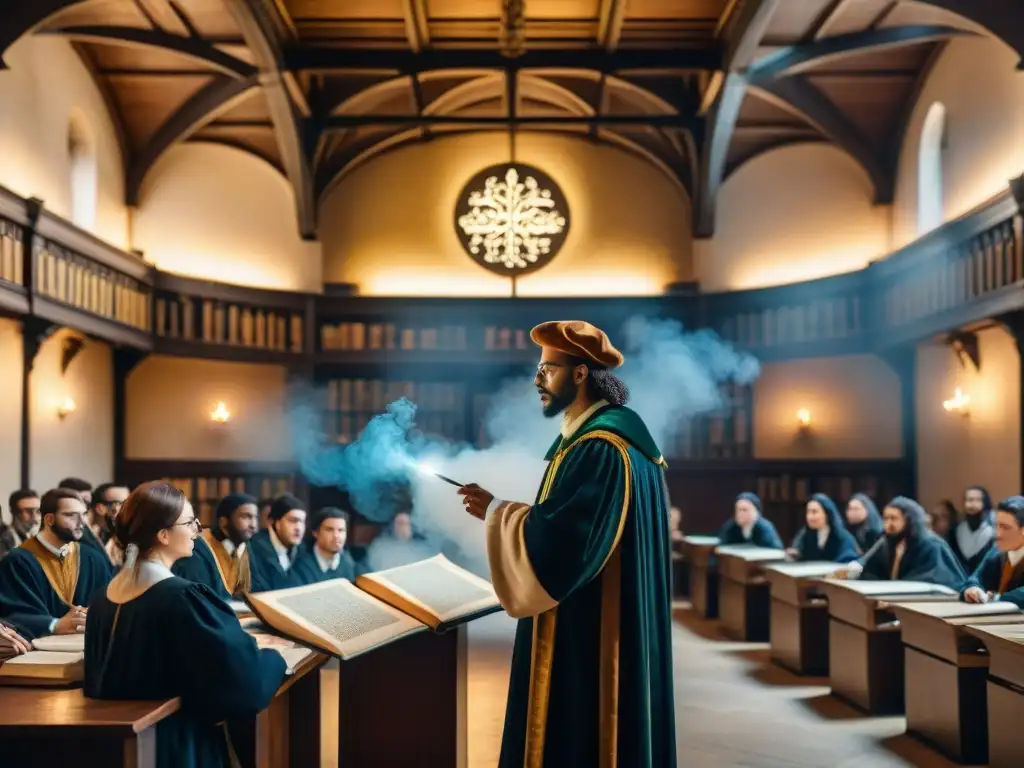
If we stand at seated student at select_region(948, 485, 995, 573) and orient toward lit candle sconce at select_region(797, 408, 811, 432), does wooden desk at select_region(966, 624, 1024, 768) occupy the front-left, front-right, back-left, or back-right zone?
back-left

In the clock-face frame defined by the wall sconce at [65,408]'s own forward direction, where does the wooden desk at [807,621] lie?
The wooden desk is roughly at 12 o'clock from the wall sconce.

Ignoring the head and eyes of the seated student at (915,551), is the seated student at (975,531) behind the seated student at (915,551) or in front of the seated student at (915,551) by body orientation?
behind

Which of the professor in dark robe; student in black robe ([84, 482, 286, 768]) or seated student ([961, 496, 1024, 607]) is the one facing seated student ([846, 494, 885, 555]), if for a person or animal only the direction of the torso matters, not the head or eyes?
the student in black robe

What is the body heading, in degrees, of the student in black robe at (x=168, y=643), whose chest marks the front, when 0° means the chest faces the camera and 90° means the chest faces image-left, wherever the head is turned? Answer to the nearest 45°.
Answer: approximately 225°

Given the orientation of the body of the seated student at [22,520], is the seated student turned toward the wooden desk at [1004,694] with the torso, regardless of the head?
yes

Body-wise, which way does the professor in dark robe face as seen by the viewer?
to the viewer's left

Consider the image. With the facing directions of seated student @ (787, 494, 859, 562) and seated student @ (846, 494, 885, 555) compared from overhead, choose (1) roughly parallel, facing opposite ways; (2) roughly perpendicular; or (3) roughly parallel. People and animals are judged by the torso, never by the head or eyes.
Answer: roughly parallel

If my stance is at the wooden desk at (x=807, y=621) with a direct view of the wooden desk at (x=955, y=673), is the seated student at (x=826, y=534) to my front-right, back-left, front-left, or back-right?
back-left

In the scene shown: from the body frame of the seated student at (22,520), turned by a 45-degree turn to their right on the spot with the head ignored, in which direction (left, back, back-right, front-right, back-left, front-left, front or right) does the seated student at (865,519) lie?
left

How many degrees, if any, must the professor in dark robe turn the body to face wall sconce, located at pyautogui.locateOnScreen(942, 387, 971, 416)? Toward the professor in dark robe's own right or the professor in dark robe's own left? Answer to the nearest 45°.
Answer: approximately 135° to the professor in dark robe's own right

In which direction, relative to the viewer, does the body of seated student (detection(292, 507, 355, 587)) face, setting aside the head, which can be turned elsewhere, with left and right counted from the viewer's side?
facing the viewer and to the right of the viewer

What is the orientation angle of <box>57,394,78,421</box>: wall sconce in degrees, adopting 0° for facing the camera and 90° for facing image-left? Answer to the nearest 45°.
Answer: approximately 315°

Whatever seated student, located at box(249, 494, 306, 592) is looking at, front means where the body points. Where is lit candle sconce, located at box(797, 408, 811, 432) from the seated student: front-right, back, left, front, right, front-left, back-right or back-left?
left

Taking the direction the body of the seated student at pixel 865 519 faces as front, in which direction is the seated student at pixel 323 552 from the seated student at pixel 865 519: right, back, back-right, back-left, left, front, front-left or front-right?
front

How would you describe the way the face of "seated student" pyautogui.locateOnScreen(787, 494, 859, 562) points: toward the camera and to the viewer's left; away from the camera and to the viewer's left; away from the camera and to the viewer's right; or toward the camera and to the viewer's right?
toward the camera and to the viewer's left

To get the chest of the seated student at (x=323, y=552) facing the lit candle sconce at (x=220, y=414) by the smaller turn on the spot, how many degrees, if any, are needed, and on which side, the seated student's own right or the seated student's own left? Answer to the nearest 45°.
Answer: approximately 135° to the seated student's own left

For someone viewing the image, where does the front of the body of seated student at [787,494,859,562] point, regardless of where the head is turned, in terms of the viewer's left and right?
facing the viewer and to the left of the viewer

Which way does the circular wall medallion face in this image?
toward the camera

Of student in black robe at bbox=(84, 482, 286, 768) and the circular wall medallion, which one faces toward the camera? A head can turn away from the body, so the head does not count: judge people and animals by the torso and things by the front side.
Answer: the circular wall medallion

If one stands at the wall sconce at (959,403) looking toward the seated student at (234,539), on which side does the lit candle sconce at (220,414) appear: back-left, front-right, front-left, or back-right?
front-right
